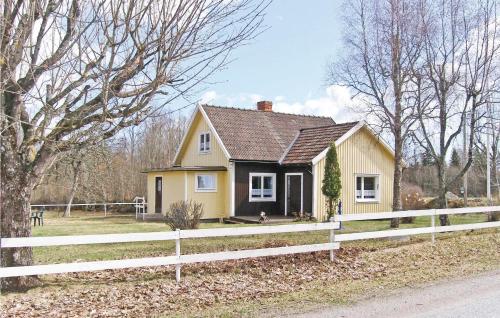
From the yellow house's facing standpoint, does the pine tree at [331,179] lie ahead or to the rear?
ahead

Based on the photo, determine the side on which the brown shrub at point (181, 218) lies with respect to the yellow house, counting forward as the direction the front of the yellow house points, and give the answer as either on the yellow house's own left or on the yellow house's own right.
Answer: on the yellow house's own right

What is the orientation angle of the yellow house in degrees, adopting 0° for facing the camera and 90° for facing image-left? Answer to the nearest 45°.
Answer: approximately 315°
